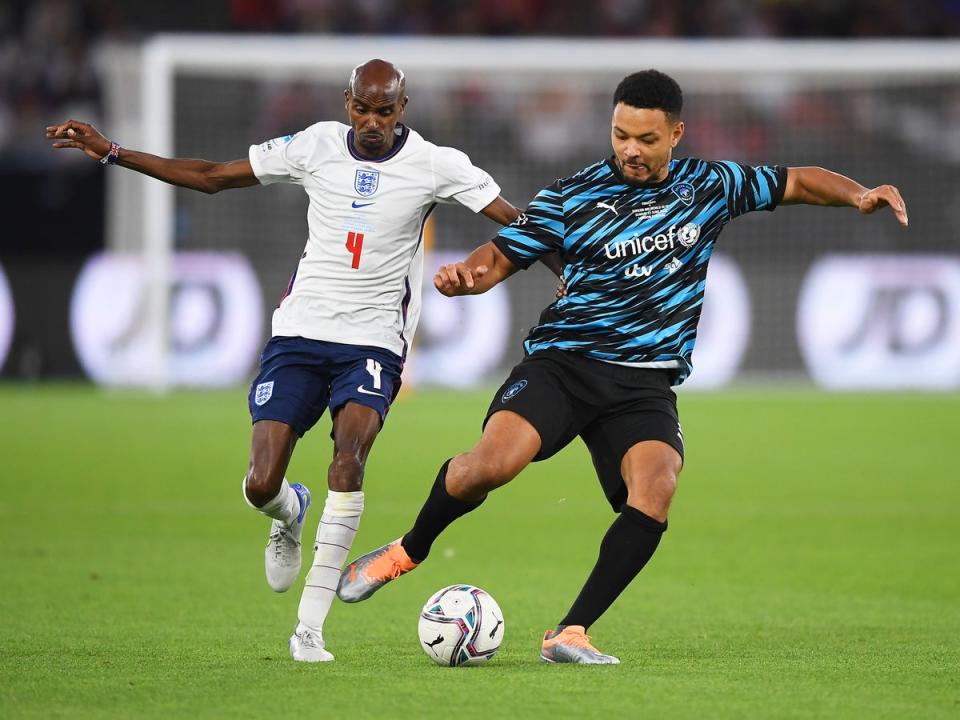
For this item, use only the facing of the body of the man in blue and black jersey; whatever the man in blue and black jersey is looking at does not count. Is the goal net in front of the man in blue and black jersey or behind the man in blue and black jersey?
behind

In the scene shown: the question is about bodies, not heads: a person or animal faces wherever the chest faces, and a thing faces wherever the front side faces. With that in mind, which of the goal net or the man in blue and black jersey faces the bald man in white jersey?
the goal net

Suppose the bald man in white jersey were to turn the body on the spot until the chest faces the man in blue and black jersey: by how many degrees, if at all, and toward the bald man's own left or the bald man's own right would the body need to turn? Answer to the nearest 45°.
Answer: approximately 45° to the bald man's own left

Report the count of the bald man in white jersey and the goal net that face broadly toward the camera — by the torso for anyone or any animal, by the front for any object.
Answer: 2

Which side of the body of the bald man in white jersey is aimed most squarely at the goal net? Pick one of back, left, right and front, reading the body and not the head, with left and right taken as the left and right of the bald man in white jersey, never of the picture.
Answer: back

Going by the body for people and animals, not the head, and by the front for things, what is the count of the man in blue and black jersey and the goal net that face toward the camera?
2

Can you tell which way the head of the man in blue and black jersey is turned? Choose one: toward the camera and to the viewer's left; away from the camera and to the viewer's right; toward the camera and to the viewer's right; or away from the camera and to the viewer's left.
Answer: toward the camera and to the viewer's left

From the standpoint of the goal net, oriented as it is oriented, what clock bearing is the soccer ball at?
The soccer ball is roughly at 12 o'clock from the goal net.

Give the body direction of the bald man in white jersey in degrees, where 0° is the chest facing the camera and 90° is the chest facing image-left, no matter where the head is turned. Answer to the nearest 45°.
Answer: approximately 0°
